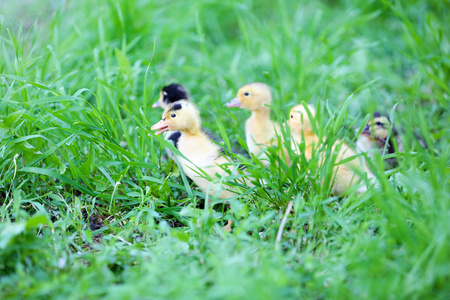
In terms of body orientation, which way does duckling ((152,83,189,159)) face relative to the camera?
to the viewer's left

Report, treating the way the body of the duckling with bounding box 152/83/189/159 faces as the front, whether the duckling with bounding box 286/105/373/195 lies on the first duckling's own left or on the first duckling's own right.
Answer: on the first duckling's own left
